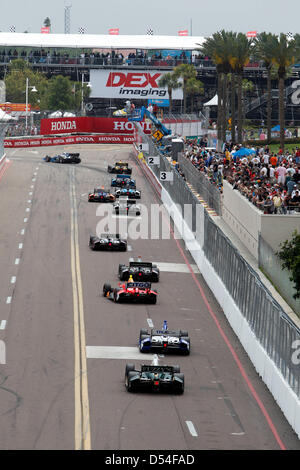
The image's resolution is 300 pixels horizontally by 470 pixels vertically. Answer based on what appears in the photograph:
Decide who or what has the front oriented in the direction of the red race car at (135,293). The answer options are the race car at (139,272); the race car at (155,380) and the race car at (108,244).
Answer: the race car at (155,380)

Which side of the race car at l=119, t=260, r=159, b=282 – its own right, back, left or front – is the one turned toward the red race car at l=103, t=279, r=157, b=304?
back

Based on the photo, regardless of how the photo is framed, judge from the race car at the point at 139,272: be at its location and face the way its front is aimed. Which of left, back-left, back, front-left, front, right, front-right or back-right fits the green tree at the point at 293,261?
back-right

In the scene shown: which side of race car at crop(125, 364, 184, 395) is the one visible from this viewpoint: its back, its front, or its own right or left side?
back

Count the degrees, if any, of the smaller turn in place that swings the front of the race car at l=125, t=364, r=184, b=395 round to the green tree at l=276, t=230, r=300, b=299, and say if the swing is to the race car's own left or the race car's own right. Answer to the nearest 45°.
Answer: approximately 45° to the race car's own right

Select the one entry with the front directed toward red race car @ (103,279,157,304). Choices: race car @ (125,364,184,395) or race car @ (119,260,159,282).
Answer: race car @ (125,364,184,395)

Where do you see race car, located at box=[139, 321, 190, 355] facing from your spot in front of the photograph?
facing away from the viewer

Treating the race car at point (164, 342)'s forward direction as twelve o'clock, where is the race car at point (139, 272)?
the race car at point (139, 272) is roughly at 12 o'clock from the race car at point (164, 342).

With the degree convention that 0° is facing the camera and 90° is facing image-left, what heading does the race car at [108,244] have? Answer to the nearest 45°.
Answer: approximately 180°

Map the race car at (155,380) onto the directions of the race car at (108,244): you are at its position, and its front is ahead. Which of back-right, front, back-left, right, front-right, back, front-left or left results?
back

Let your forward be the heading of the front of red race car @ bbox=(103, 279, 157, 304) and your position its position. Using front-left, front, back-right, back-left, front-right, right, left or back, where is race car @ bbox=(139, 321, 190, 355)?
back-left

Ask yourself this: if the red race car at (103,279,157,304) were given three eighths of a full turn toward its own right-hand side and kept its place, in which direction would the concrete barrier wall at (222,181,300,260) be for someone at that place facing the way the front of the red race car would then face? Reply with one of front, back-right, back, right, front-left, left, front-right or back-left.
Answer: front-left

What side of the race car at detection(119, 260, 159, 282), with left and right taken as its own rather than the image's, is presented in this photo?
back

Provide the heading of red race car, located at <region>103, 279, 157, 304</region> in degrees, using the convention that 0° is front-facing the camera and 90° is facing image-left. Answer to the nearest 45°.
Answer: approximately 135°

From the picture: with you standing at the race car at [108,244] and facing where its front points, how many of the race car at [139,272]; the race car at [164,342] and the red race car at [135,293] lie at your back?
3
